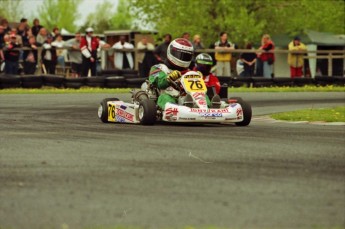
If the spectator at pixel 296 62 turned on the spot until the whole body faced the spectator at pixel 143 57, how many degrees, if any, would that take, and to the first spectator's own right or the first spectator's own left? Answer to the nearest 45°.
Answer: approximately 45° to the first spectator's own right

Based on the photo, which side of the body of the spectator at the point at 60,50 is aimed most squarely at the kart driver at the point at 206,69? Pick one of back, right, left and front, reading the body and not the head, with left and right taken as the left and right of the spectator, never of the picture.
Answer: front

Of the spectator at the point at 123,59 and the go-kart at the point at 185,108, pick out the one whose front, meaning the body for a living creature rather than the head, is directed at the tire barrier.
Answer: the spectator

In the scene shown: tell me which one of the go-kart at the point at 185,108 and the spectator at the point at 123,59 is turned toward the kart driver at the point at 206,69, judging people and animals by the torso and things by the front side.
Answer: the spectator

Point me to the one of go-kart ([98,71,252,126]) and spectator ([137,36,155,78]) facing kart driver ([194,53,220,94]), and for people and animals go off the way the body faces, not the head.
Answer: the spectator
